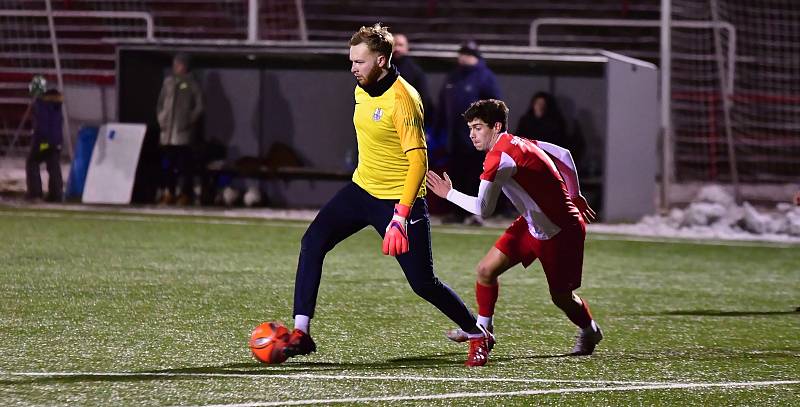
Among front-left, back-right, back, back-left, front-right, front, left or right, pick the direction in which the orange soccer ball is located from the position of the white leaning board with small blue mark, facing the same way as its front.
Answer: front

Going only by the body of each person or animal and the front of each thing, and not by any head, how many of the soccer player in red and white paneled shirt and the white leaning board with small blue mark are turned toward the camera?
1

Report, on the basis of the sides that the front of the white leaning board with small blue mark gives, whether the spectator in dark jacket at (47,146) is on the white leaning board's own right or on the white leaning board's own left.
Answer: on the white leaning board's own right

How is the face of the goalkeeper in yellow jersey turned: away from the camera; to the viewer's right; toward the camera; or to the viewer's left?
to the viewer's left

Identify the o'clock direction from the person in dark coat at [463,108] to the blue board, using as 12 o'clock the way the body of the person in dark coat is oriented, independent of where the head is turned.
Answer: The blue board is roughly at 2 o'clock from the person in dark coat.

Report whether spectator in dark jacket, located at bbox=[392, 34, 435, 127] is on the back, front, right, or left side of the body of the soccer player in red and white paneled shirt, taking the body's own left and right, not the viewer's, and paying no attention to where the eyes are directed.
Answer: right

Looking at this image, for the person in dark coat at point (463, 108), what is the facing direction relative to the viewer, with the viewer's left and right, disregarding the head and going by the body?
facing the viewer and to the left of the viewer

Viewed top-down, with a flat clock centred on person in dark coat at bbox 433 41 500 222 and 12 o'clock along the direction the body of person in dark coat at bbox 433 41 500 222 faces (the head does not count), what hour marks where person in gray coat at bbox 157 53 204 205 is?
person in gray coat at bbox 157 53 204 205 is roughly at 2 o'clock from person in dark coat at bbox 433 41 500 222.

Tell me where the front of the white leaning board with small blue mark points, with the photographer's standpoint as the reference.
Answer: facing the viewer

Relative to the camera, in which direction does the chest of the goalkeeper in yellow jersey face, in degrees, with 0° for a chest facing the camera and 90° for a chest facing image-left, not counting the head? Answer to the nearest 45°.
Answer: approximately 45°

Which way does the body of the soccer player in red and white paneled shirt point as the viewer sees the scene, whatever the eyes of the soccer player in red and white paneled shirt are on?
to the viewer's left

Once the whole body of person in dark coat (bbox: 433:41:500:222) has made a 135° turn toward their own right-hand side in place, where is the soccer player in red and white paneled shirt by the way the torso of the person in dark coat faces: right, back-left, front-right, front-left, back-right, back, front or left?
back

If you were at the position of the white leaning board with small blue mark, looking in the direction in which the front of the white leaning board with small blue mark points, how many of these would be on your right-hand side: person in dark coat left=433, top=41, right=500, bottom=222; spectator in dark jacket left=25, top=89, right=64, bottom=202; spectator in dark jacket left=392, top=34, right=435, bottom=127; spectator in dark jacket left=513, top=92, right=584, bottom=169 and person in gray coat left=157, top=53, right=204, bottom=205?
1
